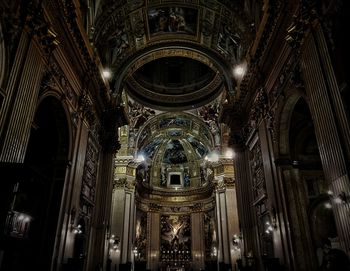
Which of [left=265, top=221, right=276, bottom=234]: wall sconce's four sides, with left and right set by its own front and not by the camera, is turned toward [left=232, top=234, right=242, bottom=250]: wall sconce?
right

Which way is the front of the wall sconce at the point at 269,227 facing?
to the viewer's left

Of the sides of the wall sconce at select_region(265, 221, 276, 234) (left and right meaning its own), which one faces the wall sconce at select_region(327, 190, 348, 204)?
left

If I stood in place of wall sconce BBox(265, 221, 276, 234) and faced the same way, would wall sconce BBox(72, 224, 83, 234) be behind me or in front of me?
in front
